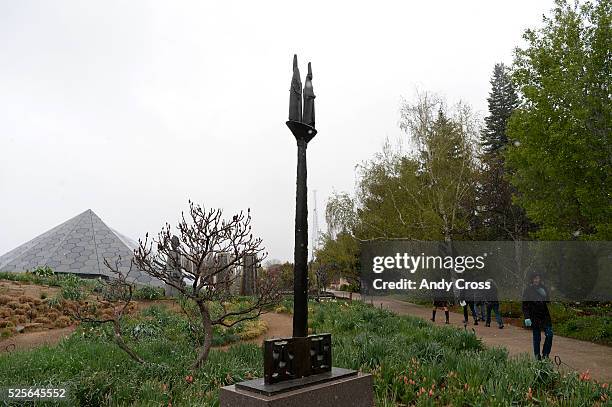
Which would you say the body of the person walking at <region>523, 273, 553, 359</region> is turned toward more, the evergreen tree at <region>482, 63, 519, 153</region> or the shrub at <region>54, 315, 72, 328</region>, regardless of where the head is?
the shrub

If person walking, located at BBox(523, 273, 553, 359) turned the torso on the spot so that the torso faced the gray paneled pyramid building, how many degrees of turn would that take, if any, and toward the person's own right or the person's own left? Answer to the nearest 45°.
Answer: approximately 90° to the person's own right

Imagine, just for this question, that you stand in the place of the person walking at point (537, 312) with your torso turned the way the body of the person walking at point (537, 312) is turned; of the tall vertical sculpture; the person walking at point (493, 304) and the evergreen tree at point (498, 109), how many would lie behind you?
2

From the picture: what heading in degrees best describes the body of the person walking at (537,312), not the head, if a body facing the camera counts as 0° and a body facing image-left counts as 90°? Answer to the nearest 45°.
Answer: approximately 0°

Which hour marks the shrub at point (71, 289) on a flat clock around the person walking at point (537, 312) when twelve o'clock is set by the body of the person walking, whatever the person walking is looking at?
The shrub is roughly at 3 o'clock from the person walking.

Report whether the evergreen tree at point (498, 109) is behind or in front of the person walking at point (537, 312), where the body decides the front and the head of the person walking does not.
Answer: behind

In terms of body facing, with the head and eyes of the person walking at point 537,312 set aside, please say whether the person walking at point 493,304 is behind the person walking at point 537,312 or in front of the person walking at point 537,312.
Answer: behind

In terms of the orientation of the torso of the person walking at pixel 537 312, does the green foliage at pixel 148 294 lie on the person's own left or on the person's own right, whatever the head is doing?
on the person's own right

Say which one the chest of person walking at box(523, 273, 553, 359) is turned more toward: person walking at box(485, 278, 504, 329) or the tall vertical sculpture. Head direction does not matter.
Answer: the tall vertical sculpture
